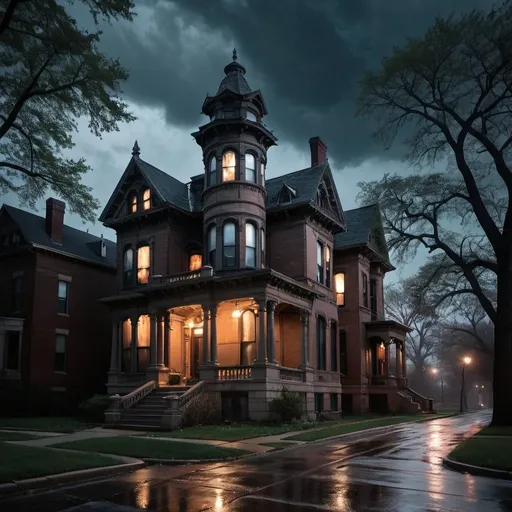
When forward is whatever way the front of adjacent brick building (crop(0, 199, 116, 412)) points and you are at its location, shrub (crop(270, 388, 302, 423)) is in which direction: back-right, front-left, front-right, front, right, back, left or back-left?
left

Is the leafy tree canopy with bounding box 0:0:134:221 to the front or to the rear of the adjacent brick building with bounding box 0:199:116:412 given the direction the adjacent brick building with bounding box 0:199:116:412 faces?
to the front

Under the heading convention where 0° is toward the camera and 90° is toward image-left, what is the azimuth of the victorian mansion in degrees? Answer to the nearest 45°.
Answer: approximately 45°

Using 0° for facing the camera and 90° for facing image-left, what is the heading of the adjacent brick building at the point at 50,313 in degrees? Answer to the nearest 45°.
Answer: approximately 45°

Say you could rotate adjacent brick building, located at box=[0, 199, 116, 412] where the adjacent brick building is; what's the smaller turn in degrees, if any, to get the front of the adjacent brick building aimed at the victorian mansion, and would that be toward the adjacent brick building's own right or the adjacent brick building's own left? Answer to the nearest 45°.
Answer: approximately 90° to the adjacent brick building's own left

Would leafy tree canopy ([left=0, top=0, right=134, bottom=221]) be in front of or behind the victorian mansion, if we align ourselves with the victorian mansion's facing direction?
in front

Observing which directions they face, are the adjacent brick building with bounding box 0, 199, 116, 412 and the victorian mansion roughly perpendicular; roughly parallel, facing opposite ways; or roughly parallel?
roughly parallel

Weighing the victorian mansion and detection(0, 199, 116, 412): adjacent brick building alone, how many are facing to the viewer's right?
0

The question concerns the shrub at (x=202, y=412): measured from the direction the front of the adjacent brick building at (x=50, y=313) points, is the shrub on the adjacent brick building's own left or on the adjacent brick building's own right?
on the adjacent brick building's own left

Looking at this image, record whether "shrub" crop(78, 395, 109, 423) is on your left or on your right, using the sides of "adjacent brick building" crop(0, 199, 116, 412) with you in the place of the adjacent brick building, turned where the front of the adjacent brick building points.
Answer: on your left
